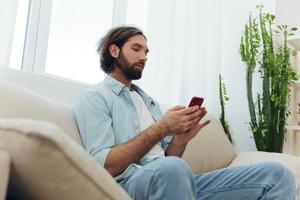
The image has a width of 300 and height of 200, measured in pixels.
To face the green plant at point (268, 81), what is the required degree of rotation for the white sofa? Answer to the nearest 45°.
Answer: approximately 90° to its left

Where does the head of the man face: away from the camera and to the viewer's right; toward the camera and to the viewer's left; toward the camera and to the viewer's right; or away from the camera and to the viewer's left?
toward the camera and to the viewer's right

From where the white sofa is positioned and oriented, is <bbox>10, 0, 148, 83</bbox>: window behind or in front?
behind

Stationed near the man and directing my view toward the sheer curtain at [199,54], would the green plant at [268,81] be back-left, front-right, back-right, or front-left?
front-right

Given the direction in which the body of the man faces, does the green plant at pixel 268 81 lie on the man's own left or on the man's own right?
on the man's own left

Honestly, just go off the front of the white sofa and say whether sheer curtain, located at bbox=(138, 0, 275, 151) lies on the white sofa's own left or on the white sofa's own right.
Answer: on the white sofa's own left

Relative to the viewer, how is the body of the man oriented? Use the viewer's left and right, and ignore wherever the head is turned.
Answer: facing the viewer and to the right of the viewer

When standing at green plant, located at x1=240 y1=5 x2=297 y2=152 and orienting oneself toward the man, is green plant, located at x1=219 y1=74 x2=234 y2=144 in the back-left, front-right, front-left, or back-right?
front-right

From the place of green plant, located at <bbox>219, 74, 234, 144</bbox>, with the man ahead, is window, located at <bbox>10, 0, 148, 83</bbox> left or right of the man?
right

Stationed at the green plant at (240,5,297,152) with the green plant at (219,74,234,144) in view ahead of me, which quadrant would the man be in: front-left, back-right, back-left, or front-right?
front-left

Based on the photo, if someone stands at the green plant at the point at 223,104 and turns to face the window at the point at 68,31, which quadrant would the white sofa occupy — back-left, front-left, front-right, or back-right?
front-left

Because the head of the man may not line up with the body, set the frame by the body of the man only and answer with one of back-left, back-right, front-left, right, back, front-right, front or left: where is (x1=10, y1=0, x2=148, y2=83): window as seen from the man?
back

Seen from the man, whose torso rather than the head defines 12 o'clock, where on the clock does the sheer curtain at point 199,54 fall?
The sheer curtain is roughly at 8 o'clock from the man.
